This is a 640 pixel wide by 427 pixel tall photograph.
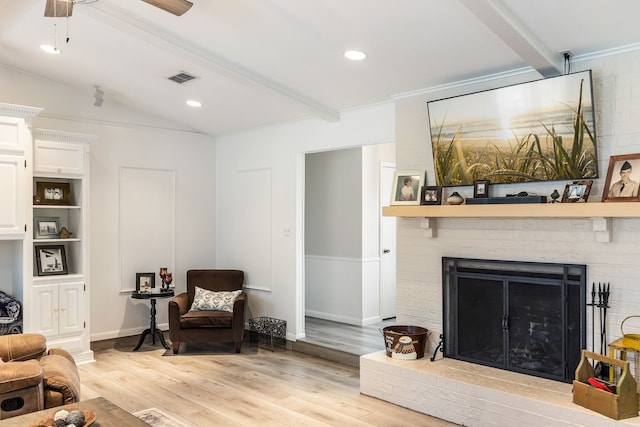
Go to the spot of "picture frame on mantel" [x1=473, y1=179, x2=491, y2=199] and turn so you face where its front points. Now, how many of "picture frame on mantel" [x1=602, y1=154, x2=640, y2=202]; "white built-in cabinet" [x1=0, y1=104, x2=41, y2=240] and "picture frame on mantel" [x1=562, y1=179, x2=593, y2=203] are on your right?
1

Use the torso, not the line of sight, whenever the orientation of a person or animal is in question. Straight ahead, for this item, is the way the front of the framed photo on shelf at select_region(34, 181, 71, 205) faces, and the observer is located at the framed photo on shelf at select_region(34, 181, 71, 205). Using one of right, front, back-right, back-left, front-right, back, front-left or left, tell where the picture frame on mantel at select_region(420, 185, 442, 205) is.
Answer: front-left

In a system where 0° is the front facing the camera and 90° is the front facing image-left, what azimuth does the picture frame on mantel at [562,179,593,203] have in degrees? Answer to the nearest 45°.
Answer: approximately 45°

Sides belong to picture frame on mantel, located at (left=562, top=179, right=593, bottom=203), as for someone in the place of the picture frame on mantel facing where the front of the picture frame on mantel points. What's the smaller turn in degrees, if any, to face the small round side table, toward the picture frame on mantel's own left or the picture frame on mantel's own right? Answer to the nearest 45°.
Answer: approximately 45° to the picture frame on mantel's own right
